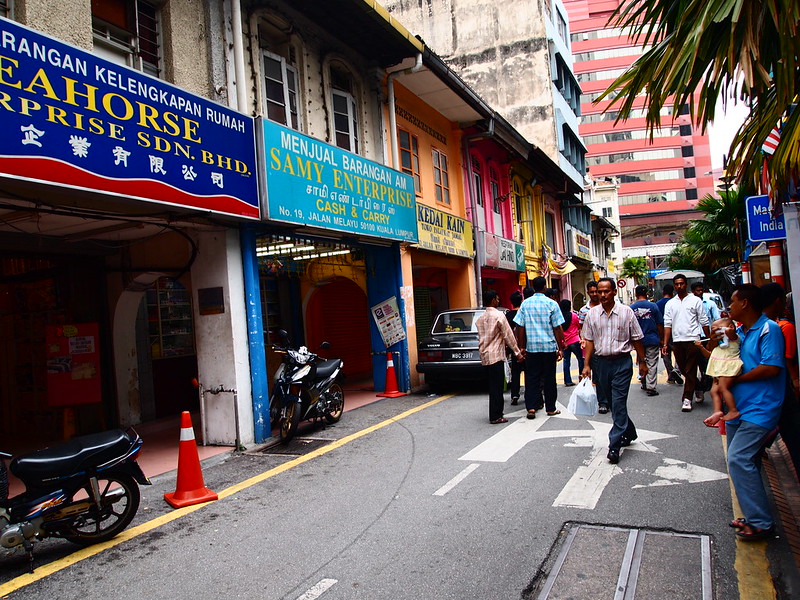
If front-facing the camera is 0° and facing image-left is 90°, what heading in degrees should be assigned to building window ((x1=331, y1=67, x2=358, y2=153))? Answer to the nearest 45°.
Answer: approximately 315°

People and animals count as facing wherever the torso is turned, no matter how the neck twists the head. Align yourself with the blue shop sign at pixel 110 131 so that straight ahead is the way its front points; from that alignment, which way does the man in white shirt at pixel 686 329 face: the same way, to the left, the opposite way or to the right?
to the right

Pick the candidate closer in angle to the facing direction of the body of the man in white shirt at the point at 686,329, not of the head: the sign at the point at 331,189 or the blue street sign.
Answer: the blue street sign

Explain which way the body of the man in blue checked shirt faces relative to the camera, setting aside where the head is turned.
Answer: away from the camera

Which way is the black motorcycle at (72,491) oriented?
to the viewer's left

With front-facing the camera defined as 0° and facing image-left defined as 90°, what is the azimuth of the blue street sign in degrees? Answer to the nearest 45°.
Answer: approximately 0°

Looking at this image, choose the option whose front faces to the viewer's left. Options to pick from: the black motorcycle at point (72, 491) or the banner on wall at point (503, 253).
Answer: the black motorcycle

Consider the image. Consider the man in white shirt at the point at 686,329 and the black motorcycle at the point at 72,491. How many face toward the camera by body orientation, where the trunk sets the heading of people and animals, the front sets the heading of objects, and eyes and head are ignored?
1

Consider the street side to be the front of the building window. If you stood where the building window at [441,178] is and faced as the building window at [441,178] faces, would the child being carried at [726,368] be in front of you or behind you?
in front

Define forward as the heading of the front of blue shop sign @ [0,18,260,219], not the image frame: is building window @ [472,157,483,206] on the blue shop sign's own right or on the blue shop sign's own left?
on the blue shop sign's own left

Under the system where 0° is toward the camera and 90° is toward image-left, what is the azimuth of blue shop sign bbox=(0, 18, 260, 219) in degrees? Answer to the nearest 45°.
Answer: approximately 315°

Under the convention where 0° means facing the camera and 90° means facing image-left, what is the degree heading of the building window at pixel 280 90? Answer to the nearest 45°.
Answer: approximately 315°
